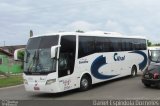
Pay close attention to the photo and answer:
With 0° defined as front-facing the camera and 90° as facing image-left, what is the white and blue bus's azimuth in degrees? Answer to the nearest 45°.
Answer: approximately 45°
